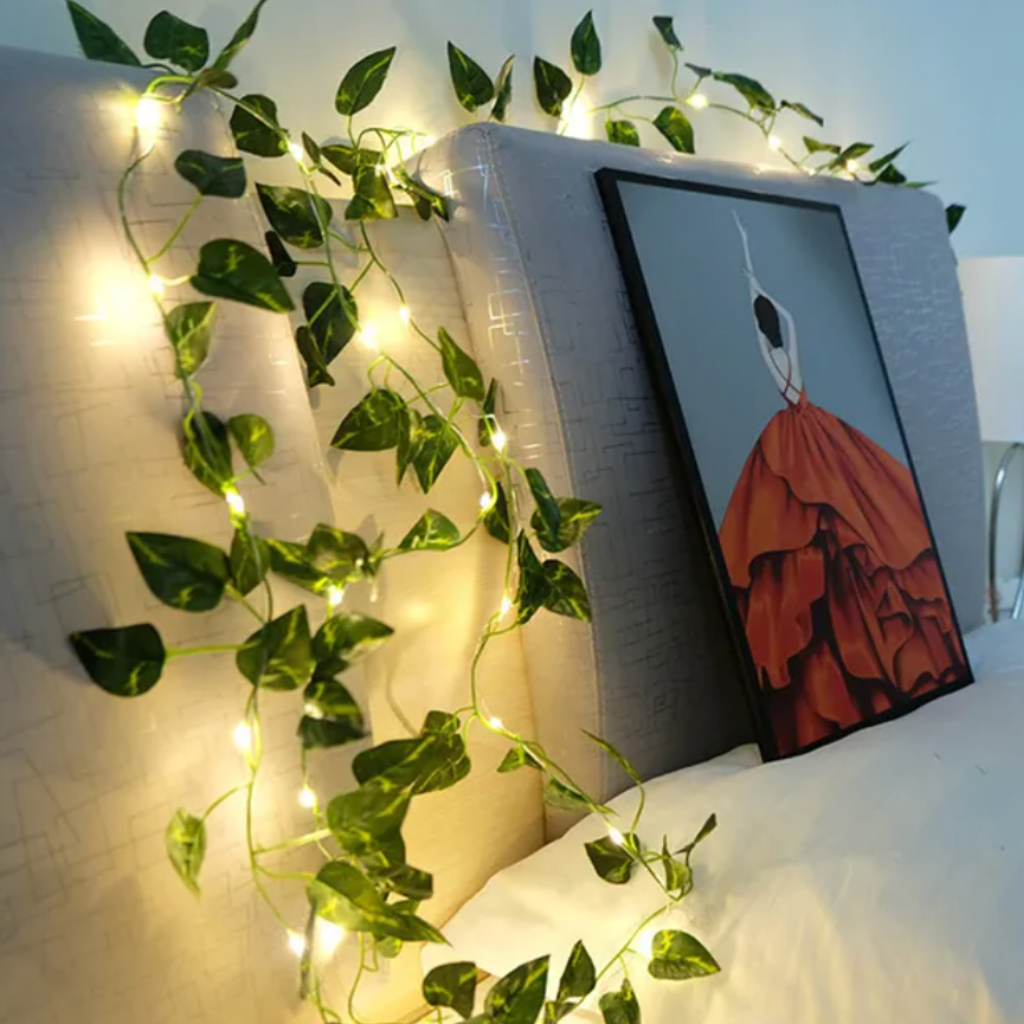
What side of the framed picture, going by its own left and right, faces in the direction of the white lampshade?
left

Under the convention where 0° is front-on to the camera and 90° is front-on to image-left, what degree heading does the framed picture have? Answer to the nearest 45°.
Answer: approximately 315°

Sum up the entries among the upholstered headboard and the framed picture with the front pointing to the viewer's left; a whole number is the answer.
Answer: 0

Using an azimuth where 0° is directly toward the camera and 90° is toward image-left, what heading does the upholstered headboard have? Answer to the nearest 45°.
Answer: approximately 315°
